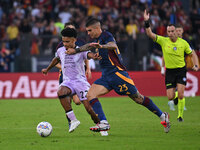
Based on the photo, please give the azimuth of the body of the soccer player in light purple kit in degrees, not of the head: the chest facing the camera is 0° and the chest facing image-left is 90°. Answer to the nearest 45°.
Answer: approximately 45°
